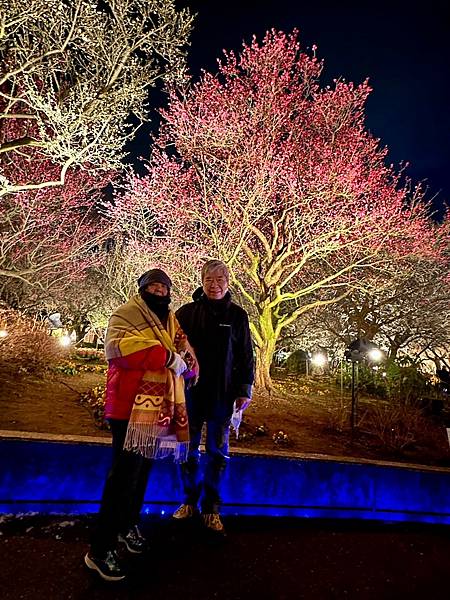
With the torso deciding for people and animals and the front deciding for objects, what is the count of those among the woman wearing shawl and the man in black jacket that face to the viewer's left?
0

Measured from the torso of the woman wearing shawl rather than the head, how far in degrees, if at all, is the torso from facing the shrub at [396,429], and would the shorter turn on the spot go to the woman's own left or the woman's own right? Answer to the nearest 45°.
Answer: approximately 90° to the woman's own left

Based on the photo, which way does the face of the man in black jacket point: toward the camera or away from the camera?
toward the camera

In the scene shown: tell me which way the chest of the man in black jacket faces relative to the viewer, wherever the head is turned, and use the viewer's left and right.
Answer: facing the viewer

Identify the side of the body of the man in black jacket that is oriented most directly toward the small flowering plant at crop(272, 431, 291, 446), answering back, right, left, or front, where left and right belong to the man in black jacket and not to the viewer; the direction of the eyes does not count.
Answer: back

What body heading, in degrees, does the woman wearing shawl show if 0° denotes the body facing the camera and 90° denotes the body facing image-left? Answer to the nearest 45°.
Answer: approximately 315°

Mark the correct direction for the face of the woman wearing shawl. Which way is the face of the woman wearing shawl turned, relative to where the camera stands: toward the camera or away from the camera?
toward the camera

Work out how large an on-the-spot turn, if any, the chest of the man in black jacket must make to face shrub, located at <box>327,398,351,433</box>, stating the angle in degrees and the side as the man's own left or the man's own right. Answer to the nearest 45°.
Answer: approximately 135° to the man's own left

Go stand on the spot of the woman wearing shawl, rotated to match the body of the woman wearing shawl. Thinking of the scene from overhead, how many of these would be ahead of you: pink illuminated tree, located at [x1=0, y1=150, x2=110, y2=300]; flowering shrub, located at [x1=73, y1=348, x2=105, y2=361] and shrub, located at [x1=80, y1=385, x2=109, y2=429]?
0

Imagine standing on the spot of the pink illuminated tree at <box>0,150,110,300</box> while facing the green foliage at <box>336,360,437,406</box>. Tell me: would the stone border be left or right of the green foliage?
right

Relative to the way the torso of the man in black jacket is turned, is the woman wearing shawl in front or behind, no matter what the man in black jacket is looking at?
in front
